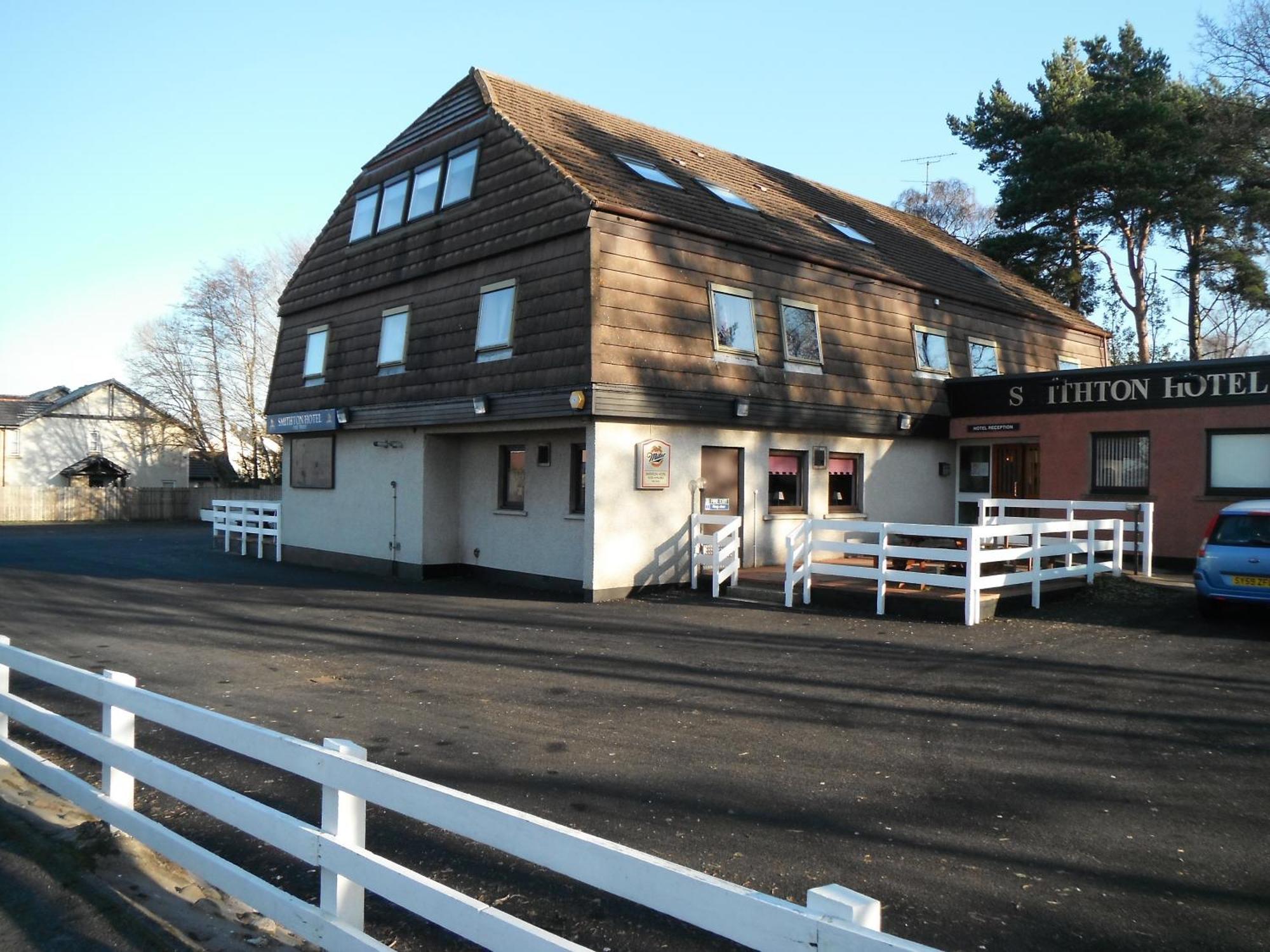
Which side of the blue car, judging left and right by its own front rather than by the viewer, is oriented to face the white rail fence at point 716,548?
left

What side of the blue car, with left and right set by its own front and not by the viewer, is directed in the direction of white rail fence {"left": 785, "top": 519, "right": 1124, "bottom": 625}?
left

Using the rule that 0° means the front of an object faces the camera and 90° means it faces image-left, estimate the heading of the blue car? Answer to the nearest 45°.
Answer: approximately 180°

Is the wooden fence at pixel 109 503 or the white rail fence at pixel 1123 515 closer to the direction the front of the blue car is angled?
the white rail fence

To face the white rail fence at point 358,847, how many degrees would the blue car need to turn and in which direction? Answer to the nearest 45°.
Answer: approximately 180°
